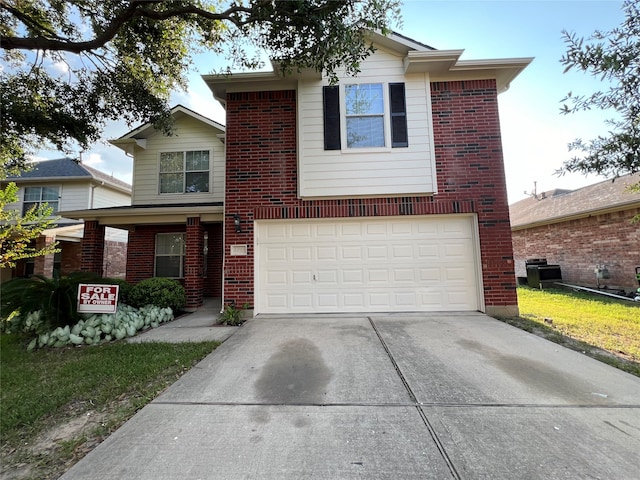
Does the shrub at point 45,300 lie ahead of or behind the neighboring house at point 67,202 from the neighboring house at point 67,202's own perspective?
ahead

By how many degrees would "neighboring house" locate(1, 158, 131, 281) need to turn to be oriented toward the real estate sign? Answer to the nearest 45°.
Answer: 0° — it already faces it

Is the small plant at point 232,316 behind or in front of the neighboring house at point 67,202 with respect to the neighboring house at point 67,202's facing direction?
in front

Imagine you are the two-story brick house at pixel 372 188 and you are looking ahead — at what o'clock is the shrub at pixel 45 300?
The shrub is roughly at 3 o'clock from the two-story brick house.

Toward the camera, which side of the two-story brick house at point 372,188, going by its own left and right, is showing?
front

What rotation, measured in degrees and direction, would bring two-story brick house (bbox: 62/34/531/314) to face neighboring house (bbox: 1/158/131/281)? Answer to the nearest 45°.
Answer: approximately 135° to its right

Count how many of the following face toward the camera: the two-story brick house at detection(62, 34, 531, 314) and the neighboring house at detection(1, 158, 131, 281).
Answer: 2

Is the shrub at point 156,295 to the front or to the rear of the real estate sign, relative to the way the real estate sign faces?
to the rear

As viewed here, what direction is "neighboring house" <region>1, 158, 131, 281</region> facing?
toward the camera

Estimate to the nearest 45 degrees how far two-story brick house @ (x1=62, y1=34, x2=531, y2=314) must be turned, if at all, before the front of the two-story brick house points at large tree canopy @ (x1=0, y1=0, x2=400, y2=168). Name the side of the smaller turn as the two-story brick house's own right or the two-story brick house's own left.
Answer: approximately 90° to the two-story brick house's own right

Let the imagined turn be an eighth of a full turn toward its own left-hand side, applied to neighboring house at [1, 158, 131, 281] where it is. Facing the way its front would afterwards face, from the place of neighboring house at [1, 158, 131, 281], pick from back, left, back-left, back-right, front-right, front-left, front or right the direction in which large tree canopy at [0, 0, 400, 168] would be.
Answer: front-right

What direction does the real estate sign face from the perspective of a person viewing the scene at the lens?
facing the viewer

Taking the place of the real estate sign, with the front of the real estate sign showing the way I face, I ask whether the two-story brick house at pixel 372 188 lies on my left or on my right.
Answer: on my left

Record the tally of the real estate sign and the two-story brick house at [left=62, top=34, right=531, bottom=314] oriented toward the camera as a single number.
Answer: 2
